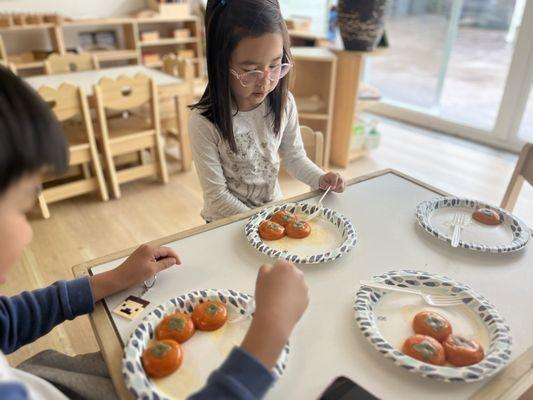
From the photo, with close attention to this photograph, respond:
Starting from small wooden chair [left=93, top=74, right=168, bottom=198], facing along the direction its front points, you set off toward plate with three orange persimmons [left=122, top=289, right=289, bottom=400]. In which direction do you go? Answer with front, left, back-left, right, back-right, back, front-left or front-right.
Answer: back

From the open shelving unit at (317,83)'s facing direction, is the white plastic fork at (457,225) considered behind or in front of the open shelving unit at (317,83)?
in front

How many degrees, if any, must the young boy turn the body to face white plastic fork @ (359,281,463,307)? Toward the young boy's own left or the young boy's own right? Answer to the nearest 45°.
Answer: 0° — they already face it

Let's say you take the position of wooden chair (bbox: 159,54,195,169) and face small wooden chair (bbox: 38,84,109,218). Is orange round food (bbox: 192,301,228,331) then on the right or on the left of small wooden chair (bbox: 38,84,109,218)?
left

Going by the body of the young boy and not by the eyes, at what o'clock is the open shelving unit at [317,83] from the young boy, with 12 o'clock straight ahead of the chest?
The open shelving unit is roughly at 10 o'clock from the young boy.

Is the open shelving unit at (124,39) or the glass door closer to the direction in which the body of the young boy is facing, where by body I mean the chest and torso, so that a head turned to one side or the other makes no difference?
the glass door

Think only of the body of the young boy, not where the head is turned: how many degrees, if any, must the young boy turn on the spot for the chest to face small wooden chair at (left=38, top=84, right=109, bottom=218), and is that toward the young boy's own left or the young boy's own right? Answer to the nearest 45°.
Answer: approximately 90° to the young boy's own left

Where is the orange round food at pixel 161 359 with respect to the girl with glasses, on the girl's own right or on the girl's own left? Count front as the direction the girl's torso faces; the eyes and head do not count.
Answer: on the girl's own right

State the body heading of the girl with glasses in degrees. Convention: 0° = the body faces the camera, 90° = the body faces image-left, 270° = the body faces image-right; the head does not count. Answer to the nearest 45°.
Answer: approximately 315°

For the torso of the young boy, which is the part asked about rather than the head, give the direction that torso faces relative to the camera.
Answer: to the viewer's right

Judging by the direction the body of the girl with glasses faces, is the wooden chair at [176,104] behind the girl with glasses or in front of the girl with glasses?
behind

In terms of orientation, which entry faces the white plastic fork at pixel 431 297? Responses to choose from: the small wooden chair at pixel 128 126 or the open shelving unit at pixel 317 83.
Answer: the open shelving unit

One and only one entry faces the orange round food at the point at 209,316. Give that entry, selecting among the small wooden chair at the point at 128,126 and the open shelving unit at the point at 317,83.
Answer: the open shelving unit

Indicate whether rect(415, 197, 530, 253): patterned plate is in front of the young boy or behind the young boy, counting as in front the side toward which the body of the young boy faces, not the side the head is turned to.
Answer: in front

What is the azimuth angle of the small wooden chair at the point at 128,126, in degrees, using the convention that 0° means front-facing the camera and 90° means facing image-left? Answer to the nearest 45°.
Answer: approximately 180°

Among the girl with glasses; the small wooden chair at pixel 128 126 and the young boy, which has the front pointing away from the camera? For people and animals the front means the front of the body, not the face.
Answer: the small wooden chair
